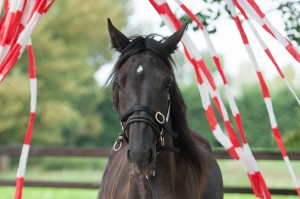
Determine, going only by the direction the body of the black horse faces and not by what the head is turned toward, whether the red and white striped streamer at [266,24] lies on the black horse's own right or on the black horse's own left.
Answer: on the black horse's own left

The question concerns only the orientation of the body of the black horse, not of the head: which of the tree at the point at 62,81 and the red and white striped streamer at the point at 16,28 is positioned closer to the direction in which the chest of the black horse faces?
the red and white striped streamer

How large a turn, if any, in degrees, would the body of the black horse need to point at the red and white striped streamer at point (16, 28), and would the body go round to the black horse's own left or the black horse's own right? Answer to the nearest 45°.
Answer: approximately 90° to the black horse's own right

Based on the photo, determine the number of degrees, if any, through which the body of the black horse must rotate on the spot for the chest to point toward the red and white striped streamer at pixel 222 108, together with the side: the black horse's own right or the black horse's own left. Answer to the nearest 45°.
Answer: approximately 135° to the black horse's own left

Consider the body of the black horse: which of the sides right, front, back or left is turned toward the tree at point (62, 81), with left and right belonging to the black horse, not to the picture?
back

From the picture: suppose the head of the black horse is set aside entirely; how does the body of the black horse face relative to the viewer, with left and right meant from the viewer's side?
facing the viewer
